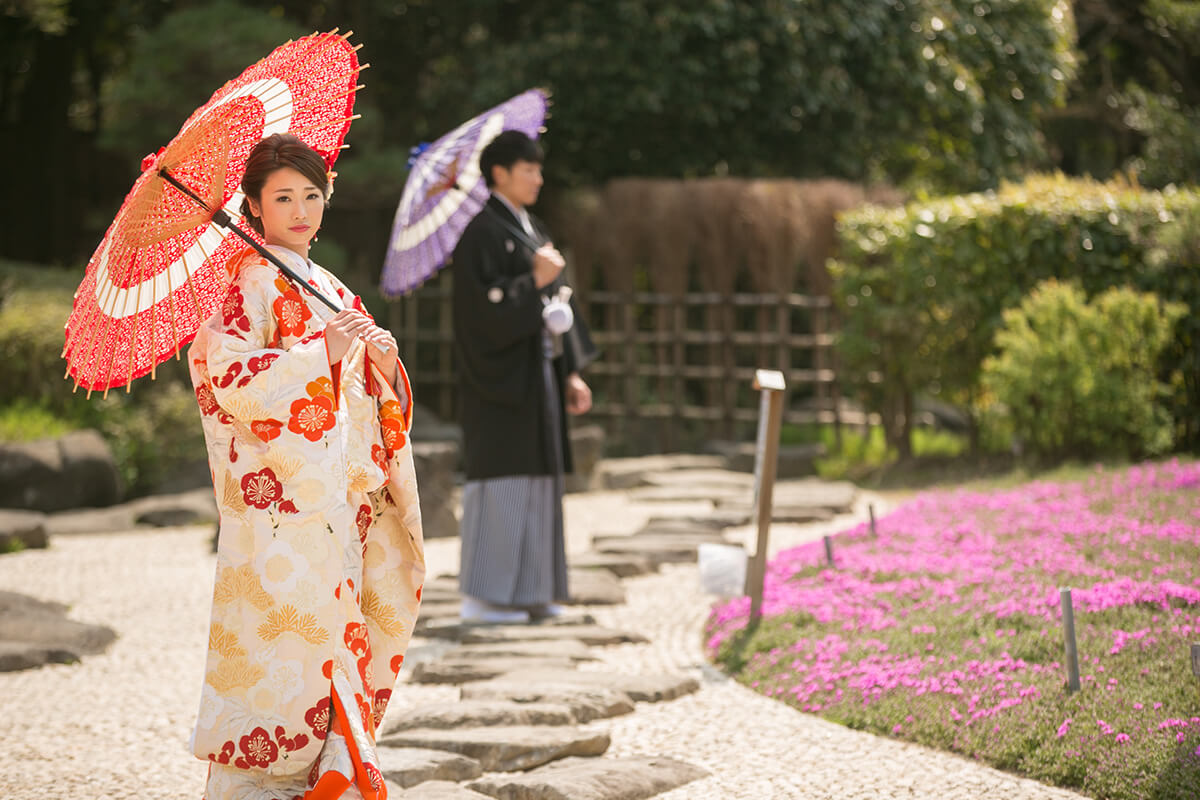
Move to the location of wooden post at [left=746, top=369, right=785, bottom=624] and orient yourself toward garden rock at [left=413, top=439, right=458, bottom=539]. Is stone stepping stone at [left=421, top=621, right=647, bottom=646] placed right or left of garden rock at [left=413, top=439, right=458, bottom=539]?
left

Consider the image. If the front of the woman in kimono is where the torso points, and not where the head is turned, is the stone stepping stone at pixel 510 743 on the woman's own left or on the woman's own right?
on the woman's own left

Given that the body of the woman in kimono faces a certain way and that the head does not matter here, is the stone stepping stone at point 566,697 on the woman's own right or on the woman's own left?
on the woman's own left

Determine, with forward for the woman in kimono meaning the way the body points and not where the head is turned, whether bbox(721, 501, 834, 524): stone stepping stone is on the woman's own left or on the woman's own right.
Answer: on the woman's own left

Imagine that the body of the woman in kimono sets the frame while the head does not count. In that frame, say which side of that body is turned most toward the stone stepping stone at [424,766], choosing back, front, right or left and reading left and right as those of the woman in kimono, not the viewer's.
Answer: left

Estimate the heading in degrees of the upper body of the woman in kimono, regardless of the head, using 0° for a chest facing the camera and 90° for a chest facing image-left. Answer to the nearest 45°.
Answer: approximately 315°

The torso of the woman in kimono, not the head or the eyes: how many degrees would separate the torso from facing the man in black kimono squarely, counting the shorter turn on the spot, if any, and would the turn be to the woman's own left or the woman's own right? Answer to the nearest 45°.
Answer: approximately 135° to the woman's own left

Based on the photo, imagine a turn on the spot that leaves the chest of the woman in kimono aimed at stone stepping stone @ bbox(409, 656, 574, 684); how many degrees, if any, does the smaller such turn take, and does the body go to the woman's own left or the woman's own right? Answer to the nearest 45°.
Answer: approximately 135° to the woman's own left

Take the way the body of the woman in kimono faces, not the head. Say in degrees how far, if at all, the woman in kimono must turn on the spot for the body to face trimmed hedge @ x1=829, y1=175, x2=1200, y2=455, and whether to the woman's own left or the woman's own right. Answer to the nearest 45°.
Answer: approximately 90° to the woman's own left

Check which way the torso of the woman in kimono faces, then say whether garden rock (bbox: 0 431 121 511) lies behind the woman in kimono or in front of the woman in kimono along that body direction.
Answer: behind

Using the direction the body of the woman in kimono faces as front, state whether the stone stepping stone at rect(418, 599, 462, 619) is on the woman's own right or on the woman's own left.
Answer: on the woman's own left

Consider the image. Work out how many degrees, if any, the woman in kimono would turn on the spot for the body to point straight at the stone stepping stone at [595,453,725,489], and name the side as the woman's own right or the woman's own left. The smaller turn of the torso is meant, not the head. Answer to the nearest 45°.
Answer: approximately 135° to the woman's own left

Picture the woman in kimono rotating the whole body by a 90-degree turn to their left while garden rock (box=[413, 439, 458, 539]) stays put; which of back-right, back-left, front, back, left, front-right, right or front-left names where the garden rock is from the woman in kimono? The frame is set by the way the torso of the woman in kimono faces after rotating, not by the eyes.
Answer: front-left
